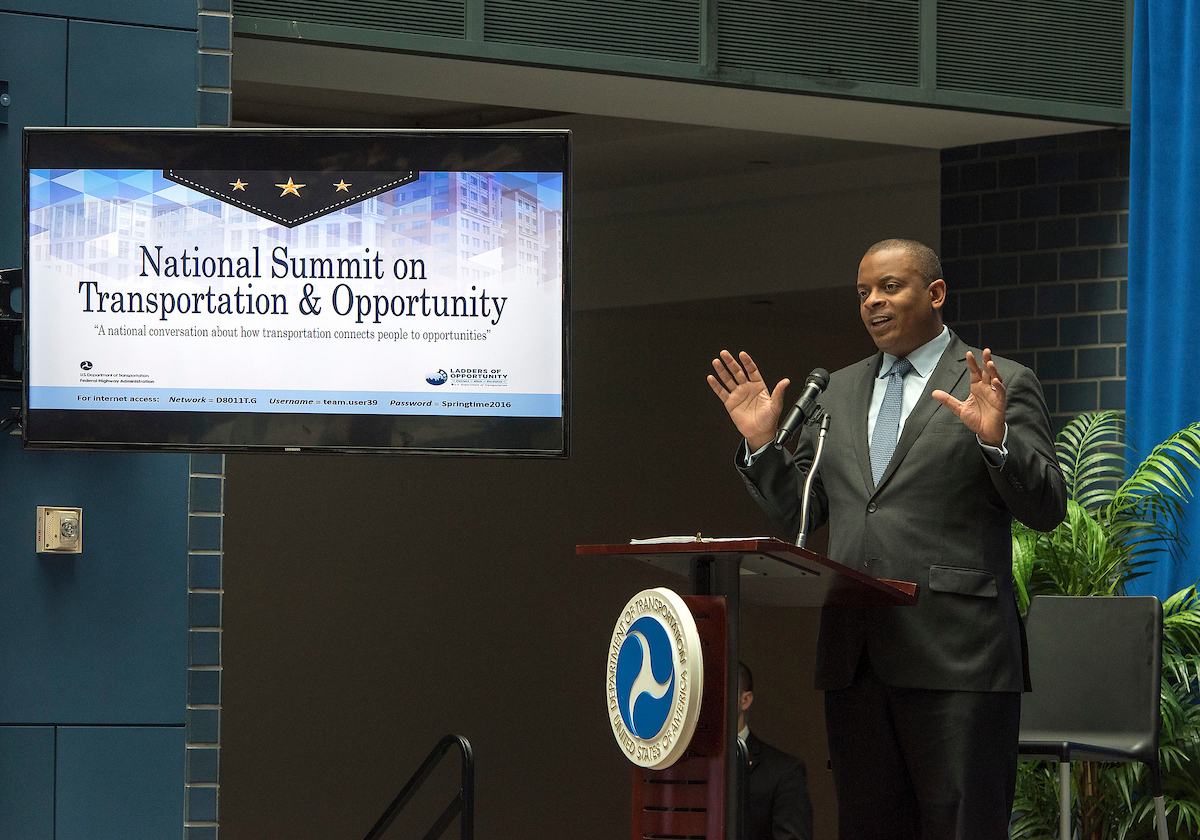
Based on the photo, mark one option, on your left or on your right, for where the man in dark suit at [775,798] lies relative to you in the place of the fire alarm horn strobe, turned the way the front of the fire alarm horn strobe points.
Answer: on your left

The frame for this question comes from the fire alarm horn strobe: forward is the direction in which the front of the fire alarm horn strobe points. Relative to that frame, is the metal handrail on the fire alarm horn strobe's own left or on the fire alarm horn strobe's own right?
on the fire alarm horn strobe's own left

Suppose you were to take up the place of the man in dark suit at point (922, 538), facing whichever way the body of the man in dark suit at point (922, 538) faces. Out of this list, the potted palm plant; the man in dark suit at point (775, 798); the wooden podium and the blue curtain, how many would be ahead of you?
1

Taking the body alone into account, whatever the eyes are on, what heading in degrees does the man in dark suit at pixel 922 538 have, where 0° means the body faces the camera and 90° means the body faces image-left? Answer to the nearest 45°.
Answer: approximately 45°

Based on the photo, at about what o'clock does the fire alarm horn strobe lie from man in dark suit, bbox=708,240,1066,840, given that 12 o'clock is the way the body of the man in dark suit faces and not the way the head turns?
The fire alarm horn strobe is roughly at 2 o'clock from the man in dark suit.

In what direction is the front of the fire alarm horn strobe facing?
toward the camera

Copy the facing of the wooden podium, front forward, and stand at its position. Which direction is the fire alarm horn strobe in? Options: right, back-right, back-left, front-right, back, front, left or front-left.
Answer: right

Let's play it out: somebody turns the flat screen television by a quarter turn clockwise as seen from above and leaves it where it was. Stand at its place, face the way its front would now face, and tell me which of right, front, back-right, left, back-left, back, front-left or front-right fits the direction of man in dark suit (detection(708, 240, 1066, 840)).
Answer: back-left

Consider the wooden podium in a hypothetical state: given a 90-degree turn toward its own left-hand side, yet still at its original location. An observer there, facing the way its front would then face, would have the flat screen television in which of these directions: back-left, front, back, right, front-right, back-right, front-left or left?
back

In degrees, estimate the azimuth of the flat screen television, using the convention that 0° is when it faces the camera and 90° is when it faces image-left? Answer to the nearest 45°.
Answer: approximately 0°

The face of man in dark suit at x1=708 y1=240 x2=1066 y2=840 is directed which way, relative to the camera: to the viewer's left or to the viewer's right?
to the viewer's left

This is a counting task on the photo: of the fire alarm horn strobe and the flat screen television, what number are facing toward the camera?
2

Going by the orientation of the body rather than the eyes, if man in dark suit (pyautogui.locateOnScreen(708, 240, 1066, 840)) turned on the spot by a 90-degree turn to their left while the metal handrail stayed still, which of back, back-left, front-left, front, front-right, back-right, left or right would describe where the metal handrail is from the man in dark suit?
back
